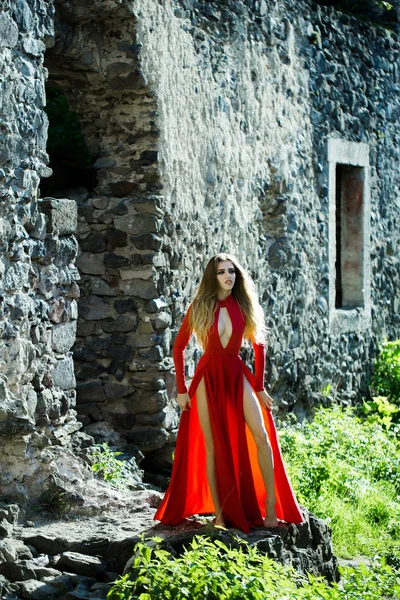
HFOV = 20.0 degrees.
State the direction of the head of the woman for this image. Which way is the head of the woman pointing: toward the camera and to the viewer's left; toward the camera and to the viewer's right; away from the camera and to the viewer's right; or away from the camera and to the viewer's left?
toward the camera and to the viewer's right

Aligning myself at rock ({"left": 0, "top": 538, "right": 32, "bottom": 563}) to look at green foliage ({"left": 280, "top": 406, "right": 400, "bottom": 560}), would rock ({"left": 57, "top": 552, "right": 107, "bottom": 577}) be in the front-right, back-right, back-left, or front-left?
front-right

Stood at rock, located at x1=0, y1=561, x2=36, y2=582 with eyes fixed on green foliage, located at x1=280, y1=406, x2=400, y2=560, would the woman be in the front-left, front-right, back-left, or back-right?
front-right

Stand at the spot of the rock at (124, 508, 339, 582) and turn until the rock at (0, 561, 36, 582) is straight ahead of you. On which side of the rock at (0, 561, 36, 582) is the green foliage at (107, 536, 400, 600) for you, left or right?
left

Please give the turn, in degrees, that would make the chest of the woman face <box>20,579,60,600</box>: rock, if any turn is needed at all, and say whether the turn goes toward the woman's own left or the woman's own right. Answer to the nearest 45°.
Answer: approximately 45° to the woman's own right

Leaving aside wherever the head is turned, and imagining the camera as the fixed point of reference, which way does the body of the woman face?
toward the camera

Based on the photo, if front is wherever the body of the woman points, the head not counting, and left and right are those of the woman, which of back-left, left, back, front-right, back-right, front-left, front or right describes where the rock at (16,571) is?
front-right

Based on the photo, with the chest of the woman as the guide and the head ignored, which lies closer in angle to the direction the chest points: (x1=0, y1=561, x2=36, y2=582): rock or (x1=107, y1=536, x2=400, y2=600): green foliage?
the green foliage

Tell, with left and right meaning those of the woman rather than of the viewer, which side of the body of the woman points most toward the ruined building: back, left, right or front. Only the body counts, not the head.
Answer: back

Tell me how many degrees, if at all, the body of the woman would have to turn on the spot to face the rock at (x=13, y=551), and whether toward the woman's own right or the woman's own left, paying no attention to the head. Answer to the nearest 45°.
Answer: approximately 45° to the woman's own right

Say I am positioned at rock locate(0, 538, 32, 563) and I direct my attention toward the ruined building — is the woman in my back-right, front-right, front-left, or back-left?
front-right

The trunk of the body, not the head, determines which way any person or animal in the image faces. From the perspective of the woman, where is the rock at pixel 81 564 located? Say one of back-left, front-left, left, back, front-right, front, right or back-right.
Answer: front-right

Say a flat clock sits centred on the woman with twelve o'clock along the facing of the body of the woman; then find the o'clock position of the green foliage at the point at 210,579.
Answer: The green foliage is roughly at 12 o'clock from the woman.

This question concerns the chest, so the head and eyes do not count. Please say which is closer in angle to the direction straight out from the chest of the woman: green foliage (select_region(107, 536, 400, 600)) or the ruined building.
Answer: the green foliage
